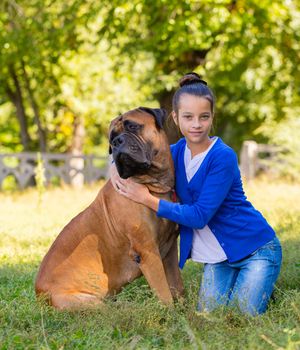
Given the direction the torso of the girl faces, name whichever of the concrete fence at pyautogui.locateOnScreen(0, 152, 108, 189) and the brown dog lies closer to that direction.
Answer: the brown dog

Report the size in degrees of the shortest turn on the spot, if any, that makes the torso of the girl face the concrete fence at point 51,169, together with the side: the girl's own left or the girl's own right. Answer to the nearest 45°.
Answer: approximately 135° to the girl's own right

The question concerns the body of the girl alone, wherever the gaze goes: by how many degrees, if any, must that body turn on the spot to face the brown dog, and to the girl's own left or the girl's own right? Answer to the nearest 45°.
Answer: approximately 45° to the girl's own right

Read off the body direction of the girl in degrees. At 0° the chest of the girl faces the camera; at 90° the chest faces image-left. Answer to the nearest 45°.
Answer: approximately 45°

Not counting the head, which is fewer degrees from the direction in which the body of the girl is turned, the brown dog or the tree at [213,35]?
the brown dog

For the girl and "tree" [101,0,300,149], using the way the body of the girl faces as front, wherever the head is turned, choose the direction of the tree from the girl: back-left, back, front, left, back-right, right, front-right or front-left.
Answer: back-right
